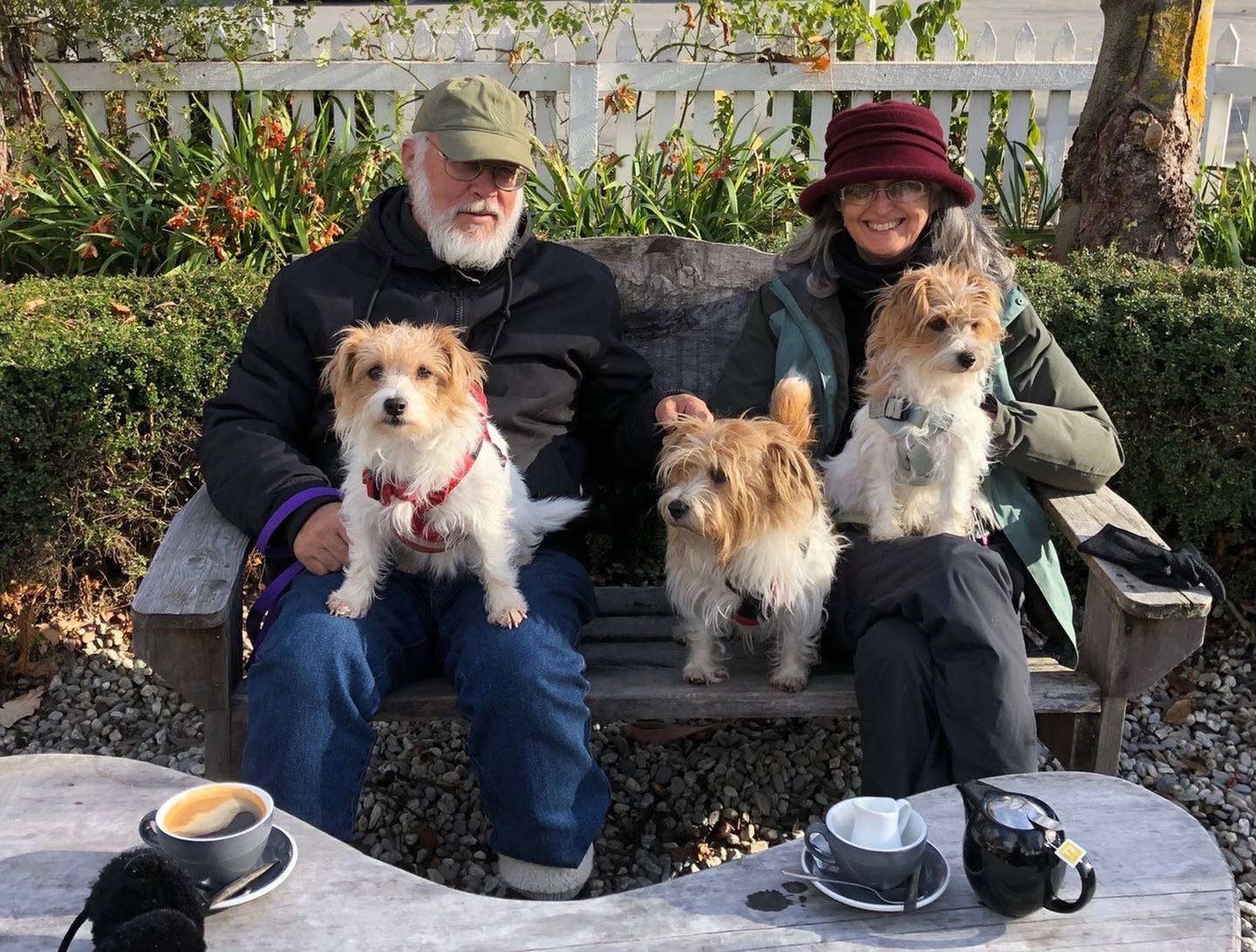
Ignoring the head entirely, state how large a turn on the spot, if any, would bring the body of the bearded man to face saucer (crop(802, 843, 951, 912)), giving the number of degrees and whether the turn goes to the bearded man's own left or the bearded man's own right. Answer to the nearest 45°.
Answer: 0° — they already face it

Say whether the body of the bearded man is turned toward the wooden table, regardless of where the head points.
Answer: yes

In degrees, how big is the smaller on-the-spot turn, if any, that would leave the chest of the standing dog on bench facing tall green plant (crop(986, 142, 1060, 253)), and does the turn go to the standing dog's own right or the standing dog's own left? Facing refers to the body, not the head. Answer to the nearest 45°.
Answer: approximately 180°

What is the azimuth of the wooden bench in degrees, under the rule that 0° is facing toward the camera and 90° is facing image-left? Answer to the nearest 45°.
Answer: approximately 0°

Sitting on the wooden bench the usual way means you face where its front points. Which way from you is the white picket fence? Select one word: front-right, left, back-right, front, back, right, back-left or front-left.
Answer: back

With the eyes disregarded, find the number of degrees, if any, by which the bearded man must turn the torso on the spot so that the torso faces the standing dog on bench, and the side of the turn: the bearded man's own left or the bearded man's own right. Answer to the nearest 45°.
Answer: approximately 45° to the bearded man's own left

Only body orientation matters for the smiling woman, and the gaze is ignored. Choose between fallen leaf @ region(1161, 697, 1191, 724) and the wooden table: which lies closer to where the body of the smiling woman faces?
the wooden table

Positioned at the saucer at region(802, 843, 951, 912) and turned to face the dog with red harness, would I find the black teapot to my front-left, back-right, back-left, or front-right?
back-right

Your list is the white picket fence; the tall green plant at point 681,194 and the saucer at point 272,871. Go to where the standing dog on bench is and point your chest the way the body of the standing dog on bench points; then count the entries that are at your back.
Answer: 2

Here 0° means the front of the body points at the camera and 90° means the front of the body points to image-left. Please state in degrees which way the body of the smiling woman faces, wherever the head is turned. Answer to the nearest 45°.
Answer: approximately 0°
